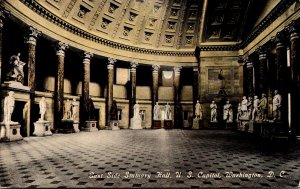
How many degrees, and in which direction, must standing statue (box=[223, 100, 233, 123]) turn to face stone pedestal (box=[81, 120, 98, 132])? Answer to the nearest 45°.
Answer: approximately 45° to its right

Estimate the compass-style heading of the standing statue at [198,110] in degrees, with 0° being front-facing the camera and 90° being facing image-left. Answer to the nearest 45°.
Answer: approximately 0°

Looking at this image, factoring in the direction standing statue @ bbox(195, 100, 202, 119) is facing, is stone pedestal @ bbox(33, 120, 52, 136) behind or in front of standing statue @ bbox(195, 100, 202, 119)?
in front

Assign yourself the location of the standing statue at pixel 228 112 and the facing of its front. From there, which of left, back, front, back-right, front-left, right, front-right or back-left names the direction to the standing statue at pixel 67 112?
front-right

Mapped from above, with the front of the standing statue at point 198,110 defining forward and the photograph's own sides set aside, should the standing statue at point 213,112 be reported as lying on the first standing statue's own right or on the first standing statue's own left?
on the first standing statue's own left

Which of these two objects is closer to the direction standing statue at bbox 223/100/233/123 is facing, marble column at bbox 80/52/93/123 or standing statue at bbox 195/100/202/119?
the marble column

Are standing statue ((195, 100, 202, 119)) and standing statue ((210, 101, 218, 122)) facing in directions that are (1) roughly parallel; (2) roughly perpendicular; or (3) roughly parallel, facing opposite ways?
roughly parallel

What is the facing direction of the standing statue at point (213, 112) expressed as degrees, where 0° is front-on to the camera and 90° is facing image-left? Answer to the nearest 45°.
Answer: approximately 0°

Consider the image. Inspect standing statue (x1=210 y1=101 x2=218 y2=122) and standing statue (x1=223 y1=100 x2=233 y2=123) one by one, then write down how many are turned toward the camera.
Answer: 2

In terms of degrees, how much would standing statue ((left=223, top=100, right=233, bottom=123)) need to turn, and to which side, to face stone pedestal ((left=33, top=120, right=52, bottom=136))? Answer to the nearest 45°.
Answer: approximately 45° to its right

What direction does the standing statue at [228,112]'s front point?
toward the camera

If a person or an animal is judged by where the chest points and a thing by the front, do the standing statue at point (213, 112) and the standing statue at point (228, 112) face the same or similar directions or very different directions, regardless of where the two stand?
same or similar directions
